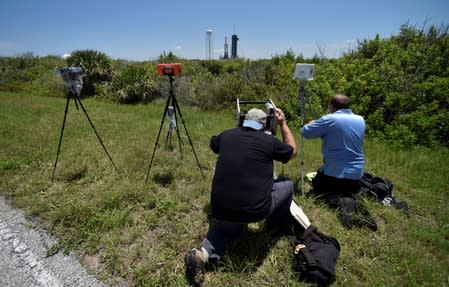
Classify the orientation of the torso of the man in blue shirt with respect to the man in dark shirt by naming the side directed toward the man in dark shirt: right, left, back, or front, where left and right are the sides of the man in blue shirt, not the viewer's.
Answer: left

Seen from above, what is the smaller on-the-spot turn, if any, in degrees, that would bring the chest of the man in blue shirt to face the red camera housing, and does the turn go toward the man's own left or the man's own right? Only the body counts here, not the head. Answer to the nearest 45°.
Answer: approximately 45° to the man's own left

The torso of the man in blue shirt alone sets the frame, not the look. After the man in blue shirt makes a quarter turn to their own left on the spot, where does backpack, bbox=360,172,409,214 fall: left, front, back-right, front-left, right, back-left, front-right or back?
back

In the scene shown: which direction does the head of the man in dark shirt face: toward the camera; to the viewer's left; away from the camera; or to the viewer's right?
away from the camera

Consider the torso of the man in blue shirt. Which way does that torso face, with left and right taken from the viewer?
facing away from the viewer and to the left of the viewer

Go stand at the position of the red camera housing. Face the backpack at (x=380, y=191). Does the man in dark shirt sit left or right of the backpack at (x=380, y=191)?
right
